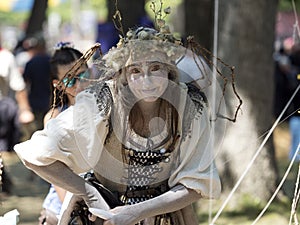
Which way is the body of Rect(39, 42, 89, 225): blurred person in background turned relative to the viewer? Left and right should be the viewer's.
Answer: facing the viewer and to the right of the viewer

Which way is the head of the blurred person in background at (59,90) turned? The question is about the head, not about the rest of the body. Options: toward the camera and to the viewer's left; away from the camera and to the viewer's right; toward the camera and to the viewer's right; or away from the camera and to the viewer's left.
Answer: toward the camera and to the viewer's right

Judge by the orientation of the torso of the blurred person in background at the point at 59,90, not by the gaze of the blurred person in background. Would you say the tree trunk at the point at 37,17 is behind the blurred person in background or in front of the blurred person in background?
behind

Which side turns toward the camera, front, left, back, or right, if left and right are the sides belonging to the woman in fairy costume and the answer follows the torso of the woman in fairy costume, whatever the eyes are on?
front

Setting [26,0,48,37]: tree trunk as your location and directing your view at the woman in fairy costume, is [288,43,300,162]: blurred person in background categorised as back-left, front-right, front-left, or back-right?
front-left

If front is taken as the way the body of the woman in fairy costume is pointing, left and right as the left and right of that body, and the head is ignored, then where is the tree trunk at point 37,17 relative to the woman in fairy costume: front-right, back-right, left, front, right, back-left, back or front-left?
back

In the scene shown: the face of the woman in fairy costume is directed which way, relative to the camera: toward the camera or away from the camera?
toward the camera

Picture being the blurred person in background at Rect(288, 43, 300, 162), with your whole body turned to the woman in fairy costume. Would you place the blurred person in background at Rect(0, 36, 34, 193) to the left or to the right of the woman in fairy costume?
right

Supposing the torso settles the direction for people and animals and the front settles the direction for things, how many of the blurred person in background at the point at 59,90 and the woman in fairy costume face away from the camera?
0

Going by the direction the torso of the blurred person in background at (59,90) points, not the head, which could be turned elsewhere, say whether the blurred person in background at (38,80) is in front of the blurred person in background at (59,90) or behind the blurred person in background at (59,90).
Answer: behind
